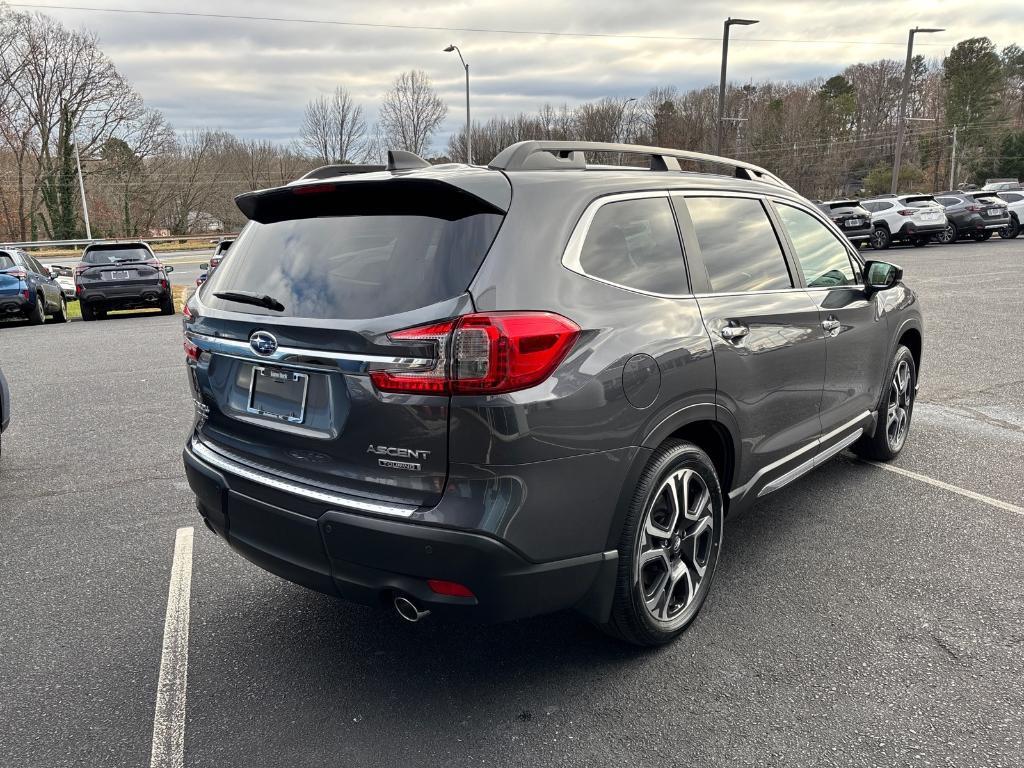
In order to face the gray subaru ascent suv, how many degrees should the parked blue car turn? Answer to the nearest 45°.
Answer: approximately 135° to its right

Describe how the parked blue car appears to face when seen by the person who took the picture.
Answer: facing away from the viewer and to the right of the viewer

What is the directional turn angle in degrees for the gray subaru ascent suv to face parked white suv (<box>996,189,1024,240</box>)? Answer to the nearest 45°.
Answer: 0° — it already faces it

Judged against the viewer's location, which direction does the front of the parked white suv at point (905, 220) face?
facing away from the viewer and to the left of the viewer

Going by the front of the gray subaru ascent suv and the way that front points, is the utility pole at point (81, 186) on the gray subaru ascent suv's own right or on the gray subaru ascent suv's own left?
on the gray subaru ascent suv's own left

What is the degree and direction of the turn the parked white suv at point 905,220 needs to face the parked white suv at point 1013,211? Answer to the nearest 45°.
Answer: approximately 90° to its right

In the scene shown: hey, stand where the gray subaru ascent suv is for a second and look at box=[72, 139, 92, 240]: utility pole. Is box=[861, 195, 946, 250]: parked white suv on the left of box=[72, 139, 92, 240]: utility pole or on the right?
right

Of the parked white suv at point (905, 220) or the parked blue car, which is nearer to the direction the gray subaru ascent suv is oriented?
the parked white suv

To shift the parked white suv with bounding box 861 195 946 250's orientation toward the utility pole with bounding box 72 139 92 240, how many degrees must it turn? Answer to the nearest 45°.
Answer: approximately 45° to its left

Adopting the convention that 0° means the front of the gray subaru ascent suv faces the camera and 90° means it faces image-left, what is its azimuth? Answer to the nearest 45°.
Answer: approximately 225°
